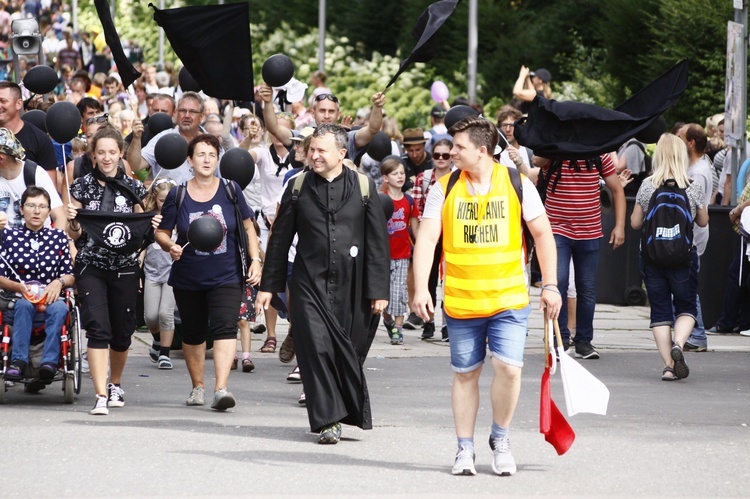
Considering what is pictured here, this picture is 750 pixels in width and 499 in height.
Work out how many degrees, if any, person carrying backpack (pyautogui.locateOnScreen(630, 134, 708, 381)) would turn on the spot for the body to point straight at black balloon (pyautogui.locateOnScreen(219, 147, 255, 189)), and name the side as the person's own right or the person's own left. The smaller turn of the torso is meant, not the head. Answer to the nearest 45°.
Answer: approximately 135° to the person's own left

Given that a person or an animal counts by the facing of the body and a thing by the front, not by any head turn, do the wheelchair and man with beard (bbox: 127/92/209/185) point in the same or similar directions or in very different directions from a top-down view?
same or similar directions

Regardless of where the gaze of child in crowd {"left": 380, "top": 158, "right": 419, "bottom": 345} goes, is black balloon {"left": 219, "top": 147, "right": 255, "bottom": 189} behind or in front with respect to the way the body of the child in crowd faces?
in front

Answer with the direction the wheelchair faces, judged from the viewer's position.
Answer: facing the viewer

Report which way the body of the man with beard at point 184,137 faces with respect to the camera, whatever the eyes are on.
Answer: toward the camera

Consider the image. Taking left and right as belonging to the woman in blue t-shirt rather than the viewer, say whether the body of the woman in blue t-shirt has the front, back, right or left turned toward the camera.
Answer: front

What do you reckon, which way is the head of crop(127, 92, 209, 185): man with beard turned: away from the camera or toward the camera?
toward the camera

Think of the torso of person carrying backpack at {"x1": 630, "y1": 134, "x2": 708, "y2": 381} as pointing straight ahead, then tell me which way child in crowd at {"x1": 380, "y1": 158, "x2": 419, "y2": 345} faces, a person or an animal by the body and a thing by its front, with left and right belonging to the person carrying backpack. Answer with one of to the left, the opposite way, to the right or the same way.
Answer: the opposite way

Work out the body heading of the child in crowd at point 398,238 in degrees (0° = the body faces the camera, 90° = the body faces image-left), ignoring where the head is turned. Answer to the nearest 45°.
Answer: approximately 0°

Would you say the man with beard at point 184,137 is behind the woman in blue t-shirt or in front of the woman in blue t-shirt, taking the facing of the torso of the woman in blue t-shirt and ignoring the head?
behind

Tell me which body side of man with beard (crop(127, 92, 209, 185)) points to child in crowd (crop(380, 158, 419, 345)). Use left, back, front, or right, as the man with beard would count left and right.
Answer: left

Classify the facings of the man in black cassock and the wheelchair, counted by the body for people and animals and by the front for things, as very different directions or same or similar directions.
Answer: same or similar directions

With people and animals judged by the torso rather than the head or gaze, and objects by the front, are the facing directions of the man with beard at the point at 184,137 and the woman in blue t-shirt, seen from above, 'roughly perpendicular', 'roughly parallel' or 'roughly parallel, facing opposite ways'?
roughly parallel
